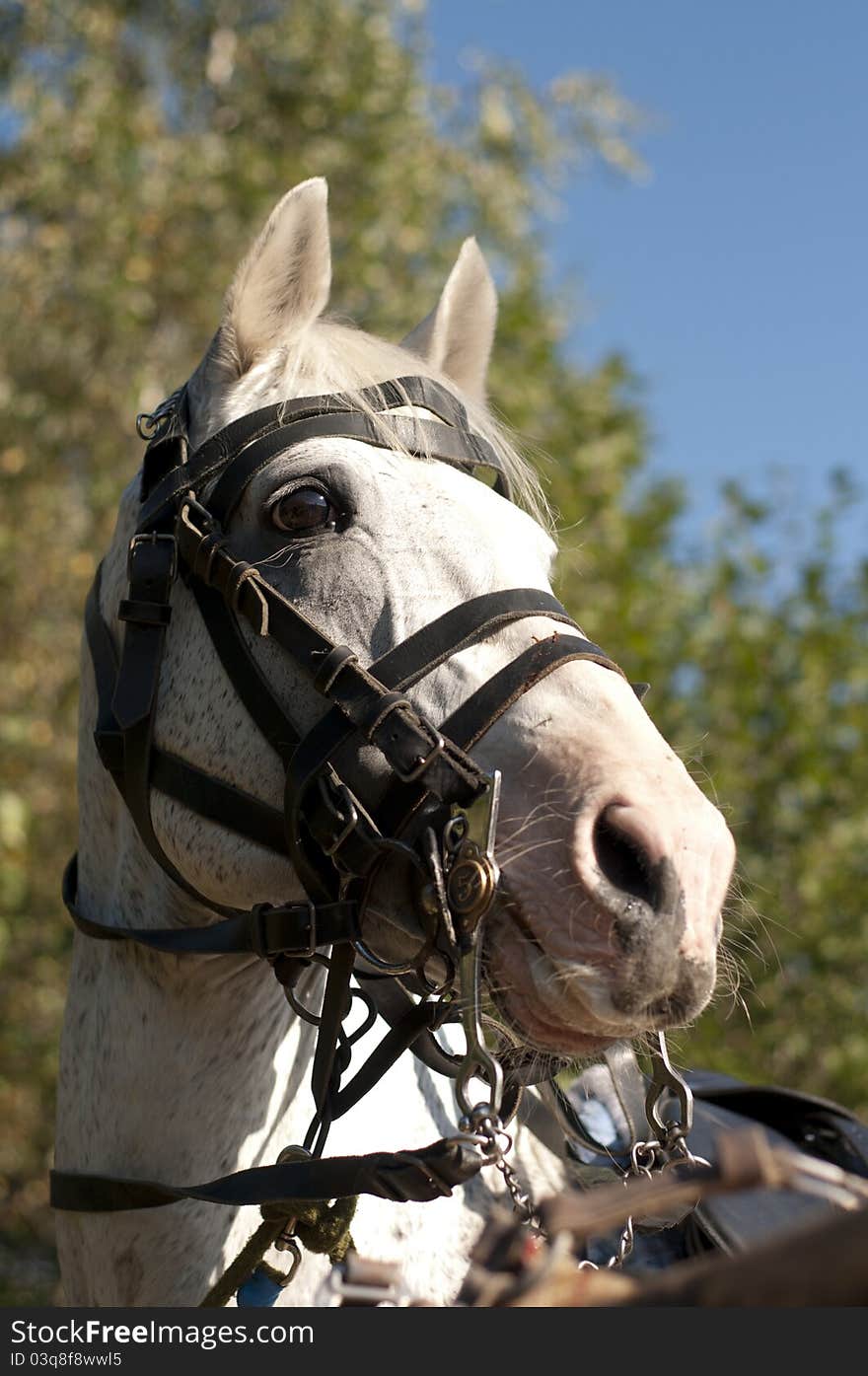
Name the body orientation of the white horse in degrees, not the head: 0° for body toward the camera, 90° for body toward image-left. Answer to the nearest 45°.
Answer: approximately 315°
